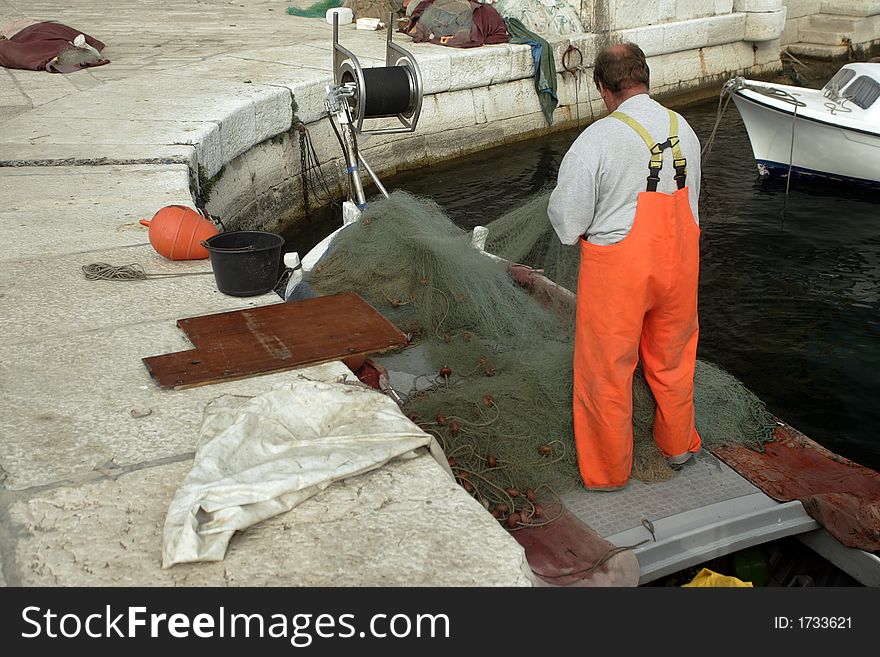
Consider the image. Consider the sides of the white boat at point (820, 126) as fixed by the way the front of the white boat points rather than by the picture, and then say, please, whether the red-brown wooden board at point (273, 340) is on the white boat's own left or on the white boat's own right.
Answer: on the white boat's own left

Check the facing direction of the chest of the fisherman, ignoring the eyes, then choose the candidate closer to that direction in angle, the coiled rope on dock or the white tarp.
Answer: the coiled rope on dock

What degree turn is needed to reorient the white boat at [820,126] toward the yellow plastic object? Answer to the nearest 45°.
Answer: approximately 90° to its left

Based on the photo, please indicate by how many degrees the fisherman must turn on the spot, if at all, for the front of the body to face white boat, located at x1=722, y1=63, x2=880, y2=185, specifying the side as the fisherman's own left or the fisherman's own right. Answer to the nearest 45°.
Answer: approximately 45° to the fisherman's own right

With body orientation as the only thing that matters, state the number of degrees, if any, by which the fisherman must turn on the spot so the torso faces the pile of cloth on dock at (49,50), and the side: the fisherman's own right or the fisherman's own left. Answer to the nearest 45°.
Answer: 0° — they already face it

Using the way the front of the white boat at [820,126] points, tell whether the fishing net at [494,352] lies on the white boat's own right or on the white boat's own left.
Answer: on the white boat's own left

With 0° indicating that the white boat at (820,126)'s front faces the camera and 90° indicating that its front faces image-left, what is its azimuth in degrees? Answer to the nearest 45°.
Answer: approximately 90°
